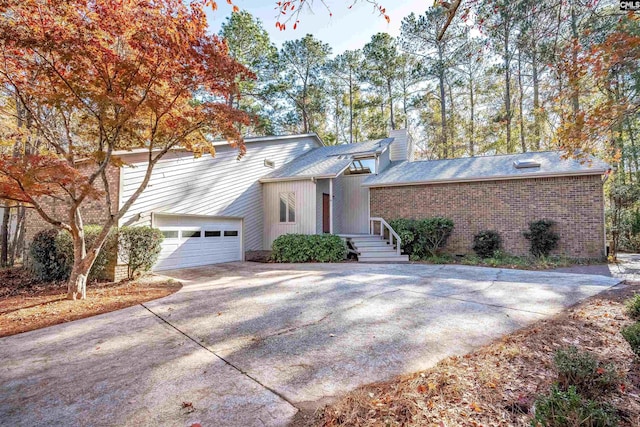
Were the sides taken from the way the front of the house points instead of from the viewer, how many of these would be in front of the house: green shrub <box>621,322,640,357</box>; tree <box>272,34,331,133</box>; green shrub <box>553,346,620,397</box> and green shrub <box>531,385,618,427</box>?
3

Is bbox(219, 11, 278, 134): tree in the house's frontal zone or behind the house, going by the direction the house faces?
behind

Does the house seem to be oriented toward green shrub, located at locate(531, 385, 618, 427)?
yes

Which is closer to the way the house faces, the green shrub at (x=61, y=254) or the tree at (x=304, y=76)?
the green shrub

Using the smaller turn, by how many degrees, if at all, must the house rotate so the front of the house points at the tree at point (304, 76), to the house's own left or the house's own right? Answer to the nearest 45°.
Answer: approximately 180°

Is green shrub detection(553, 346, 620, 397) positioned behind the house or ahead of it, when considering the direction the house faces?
ahead

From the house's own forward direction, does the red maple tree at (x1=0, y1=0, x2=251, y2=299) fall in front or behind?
in front

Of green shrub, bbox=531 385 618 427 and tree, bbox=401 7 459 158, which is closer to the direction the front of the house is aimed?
the green shrub

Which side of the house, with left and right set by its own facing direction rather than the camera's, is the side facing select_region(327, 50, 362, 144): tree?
back

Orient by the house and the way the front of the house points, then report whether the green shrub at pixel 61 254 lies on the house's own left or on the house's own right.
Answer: on the house's own right

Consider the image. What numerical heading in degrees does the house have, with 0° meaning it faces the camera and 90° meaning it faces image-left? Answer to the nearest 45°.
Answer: approximately 0°
